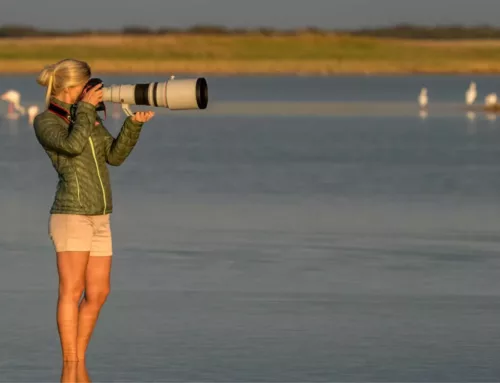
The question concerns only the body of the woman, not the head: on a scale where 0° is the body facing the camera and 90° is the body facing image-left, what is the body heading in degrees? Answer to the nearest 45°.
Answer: approximately 315°
